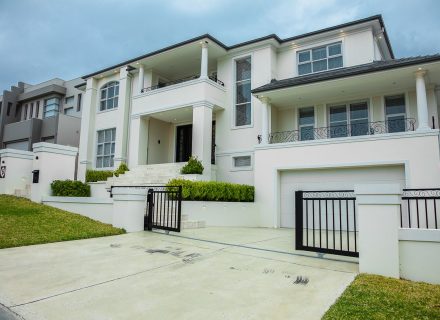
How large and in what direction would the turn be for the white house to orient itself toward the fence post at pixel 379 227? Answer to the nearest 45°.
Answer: approximately 45° to its left

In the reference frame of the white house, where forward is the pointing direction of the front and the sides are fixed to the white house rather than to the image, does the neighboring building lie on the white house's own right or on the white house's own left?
on the white house's own right

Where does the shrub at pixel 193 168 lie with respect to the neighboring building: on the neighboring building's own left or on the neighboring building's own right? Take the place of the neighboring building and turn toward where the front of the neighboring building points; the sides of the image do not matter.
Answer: on the neighboring building's own left

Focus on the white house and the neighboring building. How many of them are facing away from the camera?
0

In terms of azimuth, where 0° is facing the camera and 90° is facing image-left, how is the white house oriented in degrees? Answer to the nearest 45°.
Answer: approximately 45°

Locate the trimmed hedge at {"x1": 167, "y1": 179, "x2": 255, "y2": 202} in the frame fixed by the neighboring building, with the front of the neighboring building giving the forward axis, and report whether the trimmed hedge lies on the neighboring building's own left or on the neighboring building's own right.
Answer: on the neighboring building's own left

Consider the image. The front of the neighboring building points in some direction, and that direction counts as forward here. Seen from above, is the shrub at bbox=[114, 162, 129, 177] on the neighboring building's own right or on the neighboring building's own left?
on the neighboring building's own left

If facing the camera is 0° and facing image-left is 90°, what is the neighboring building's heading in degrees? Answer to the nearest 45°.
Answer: approximately 45°

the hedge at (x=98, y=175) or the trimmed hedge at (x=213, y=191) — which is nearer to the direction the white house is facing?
the trimmed hedge
